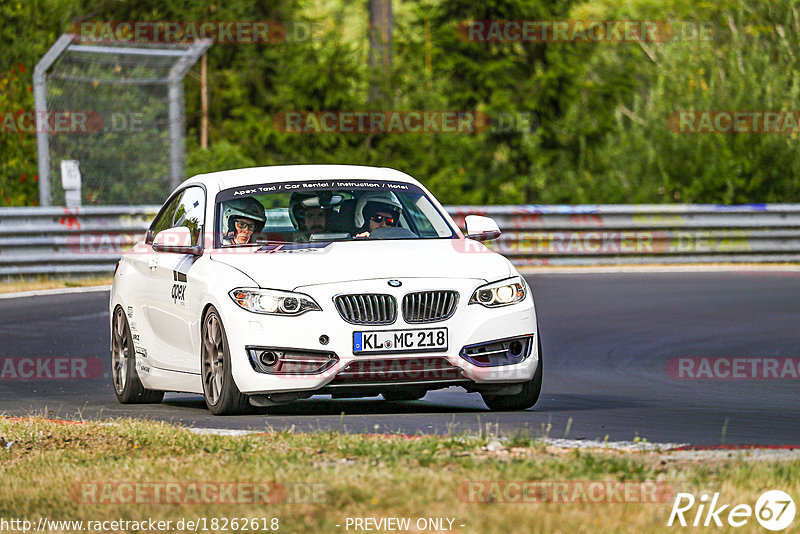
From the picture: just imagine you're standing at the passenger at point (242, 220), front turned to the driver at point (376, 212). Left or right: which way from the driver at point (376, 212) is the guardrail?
left

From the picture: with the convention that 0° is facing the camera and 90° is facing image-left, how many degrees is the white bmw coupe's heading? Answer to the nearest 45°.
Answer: approximately 315°

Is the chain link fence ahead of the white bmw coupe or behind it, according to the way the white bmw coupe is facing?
behind

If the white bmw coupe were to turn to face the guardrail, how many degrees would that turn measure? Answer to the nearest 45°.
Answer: approximately 135° to its left
